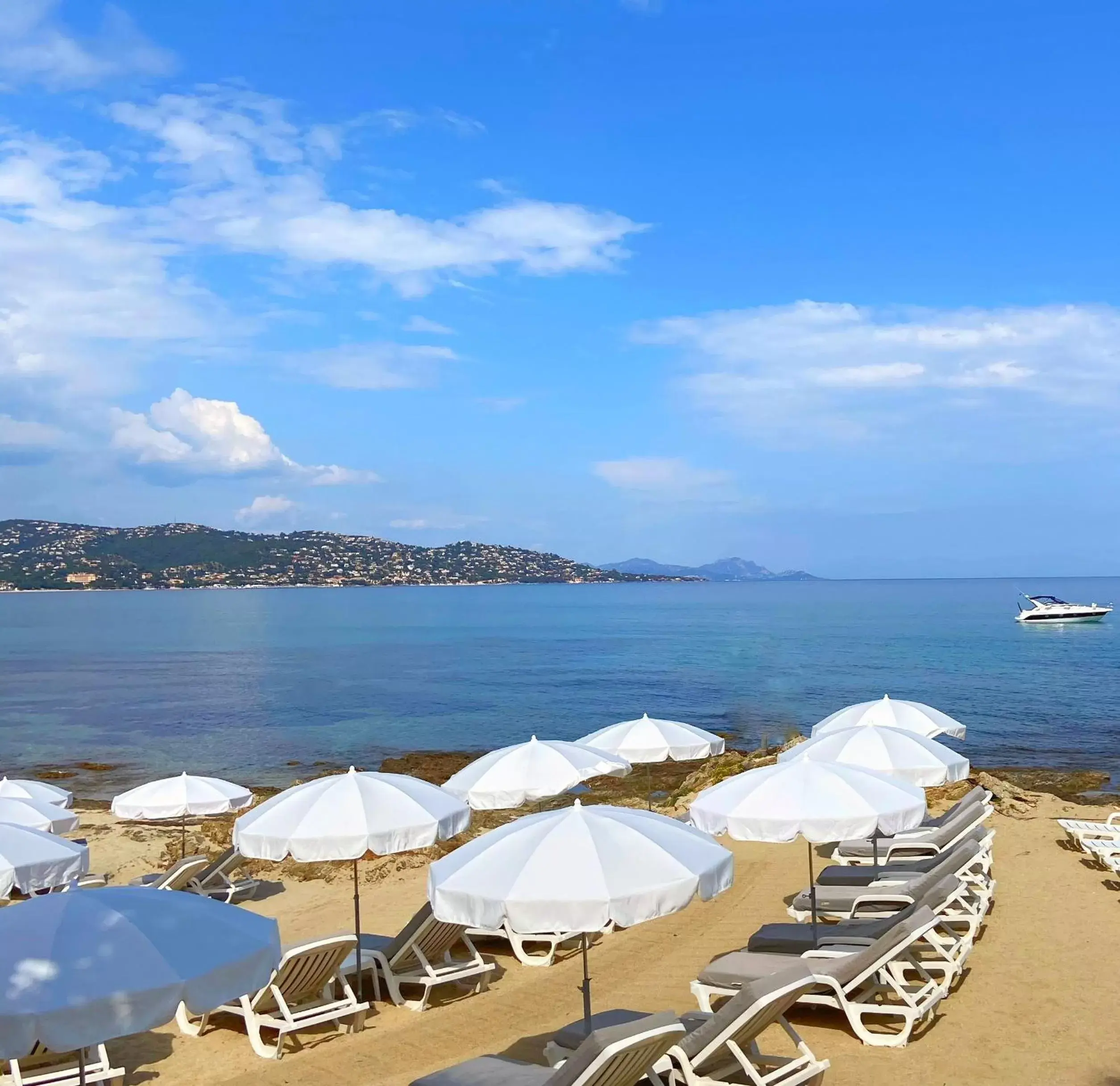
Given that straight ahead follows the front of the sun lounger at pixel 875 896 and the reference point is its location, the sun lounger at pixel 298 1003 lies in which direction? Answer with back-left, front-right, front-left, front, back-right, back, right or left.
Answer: front-left

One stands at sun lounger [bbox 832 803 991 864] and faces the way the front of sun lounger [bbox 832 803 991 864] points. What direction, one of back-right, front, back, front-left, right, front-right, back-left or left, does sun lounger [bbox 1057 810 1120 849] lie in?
back-right

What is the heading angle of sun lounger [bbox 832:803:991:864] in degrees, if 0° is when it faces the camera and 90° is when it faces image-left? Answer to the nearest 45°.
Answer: approximately 90°

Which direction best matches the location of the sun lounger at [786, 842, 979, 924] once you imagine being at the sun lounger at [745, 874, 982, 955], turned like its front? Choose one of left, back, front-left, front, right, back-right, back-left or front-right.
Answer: right

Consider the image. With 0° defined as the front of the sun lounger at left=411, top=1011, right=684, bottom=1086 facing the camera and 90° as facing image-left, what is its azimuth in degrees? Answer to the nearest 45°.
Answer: approximately 135°

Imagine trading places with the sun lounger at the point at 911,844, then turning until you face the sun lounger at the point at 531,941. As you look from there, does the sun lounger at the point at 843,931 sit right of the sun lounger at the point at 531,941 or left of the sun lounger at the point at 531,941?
left

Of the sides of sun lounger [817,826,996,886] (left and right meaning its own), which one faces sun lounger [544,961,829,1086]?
left

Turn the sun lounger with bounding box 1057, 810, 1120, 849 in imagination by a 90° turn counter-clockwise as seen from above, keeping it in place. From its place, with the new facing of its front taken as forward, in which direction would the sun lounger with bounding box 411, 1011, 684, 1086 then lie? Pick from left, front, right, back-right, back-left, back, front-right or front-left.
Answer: front

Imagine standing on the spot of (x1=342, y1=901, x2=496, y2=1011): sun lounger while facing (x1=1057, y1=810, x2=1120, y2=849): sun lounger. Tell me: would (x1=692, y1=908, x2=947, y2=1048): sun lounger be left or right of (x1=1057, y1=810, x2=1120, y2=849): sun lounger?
right

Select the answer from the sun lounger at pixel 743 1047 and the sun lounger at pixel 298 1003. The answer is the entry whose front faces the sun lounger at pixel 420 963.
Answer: the sun lounger at pixel 743 1047

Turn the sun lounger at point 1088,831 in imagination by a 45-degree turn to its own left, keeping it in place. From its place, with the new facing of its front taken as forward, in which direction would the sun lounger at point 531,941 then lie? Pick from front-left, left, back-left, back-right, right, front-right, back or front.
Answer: front

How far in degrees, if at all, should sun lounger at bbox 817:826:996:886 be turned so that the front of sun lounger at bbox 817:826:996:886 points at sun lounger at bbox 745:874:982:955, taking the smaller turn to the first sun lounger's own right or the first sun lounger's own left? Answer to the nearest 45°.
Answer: approximately 90° to the first sun lounger's own left
